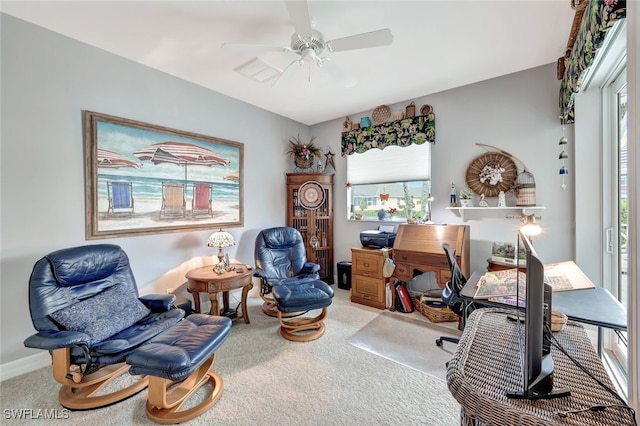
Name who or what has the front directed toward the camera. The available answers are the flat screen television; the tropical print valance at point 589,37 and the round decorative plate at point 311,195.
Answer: the round decorative plate

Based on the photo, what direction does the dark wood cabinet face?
toward the camera

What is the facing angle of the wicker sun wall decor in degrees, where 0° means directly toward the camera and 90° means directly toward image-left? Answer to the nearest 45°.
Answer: approximately 0°

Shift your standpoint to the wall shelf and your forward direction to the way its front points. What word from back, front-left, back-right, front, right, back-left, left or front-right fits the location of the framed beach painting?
front-right

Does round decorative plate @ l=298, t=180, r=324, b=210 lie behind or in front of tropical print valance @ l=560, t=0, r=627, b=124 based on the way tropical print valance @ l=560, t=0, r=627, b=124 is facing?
in front

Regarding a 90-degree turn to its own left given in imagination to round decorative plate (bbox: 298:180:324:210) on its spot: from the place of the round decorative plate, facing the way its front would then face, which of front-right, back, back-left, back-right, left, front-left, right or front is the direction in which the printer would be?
front-right

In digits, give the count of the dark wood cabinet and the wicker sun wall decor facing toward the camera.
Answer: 2

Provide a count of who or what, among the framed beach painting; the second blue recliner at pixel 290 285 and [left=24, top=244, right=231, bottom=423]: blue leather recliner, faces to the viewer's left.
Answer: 0

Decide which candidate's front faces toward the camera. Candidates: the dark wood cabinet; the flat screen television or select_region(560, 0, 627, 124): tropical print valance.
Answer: the dark wood cabinet

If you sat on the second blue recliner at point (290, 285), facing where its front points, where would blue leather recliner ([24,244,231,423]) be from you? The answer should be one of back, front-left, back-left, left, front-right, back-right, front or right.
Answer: right

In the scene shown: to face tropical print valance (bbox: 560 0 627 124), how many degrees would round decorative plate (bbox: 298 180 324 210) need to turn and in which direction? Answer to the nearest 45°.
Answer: approximately 45° to its left

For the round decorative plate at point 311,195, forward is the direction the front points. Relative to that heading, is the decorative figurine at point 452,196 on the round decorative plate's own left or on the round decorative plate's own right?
on the round decorative plate's own left

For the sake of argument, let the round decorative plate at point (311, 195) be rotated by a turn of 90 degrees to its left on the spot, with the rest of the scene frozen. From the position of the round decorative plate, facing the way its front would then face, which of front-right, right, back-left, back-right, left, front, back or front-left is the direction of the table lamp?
back-right
